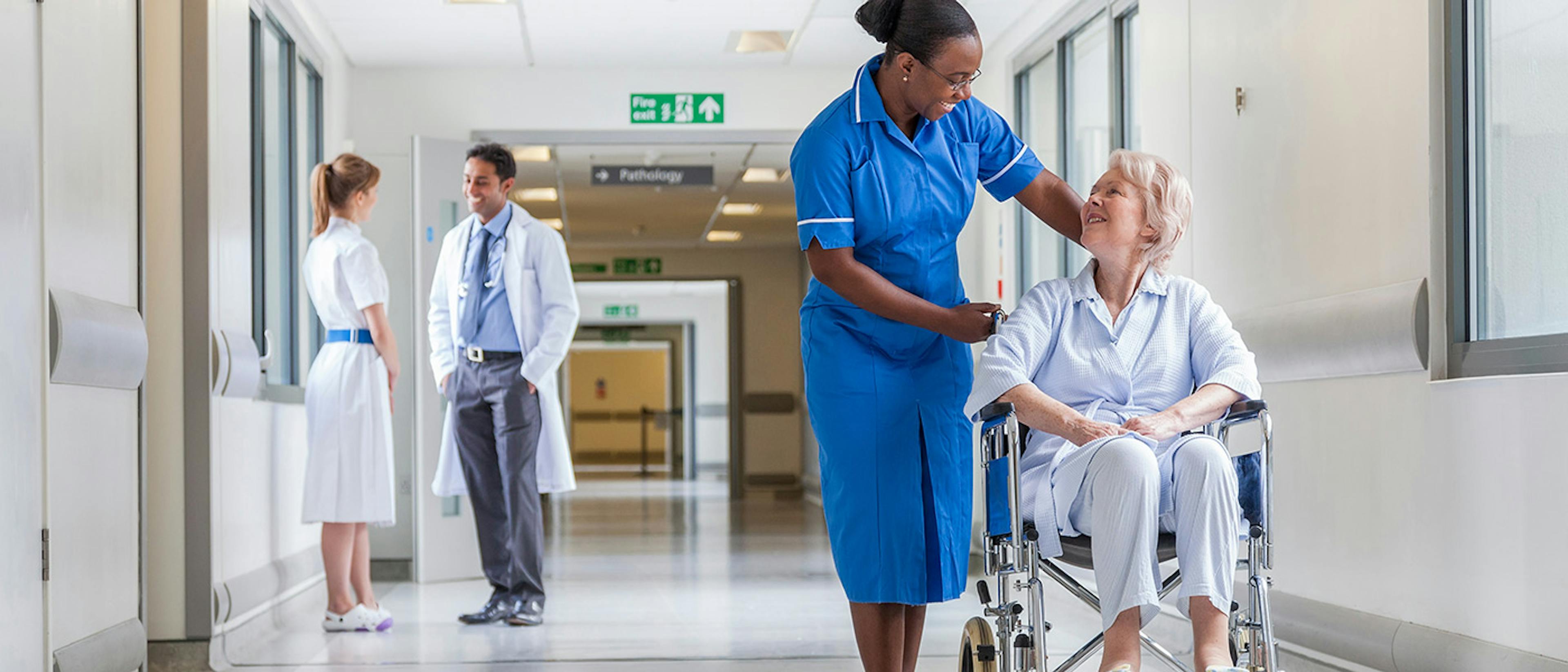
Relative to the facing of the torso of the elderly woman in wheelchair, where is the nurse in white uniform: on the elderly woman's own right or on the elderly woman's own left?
on the elderly woman's own right

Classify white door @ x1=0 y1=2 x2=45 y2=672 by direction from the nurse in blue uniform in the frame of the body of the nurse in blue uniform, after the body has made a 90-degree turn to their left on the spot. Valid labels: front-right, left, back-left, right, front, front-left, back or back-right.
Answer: back-left

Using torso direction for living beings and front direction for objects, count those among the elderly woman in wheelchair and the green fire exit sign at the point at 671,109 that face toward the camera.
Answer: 2

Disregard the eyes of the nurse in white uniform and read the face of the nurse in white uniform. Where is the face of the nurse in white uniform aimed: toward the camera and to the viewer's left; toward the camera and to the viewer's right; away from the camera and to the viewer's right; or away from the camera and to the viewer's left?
away from the camera and to the viewer's right

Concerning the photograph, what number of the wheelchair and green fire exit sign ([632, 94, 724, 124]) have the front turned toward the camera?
2

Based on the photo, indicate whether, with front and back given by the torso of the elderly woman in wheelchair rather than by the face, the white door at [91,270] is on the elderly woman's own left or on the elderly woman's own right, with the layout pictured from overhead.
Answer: on the elderly woman's own right

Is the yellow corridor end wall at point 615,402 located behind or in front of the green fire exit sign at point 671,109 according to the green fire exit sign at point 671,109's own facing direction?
behind
